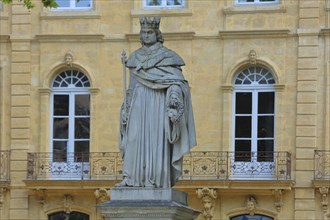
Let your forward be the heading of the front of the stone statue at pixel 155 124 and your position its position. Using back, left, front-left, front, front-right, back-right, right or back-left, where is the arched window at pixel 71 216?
back-right

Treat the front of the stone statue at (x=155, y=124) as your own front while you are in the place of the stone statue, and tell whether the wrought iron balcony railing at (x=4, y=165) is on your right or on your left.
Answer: on your right

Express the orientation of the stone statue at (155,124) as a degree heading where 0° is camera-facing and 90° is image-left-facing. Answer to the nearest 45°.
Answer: approximately 45°
